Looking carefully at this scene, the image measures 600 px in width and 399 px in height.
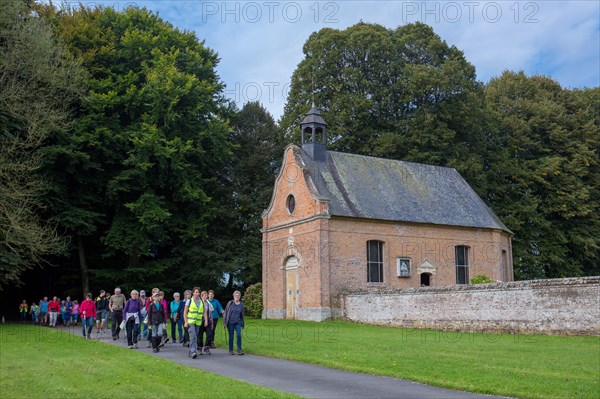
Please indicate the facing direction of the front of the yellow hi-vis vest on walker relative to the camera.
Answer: toward the camera

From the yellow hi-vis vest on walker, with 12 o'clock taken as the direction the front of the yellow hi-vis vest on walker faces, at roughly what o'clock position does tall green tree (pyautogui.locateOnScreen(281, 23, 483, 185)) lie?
The tall green tree is roughly at 7 o'clock from the yellow hi-vis vest on walker.

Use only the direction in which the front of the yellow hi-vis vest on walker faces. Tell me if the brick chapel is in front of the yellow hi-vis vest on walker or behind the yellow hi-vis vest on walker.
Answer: behind

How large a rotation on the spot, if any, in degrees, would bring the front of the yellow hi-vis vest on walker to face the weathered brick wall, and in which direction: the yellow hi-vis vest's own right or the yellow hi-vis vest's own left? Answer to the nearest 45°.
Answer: approximately 90° to the yellow hi-vis vest's own left

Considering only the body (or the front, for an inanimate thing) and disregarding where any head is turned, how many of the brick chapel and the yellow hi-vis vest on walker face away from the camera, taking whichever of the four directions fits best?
0

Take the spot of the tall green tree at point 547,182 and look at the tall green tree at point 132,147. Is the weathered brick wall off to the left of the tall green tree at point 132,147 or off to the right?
left

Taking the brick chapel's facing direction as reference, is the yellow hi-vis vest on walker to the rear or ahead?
ahead

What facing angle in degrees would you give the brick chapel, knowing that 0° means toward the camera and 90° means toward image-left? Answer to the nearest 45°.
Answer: approximately 45°

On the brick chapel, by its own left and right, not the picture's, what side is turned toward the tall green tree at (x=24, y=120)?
front
